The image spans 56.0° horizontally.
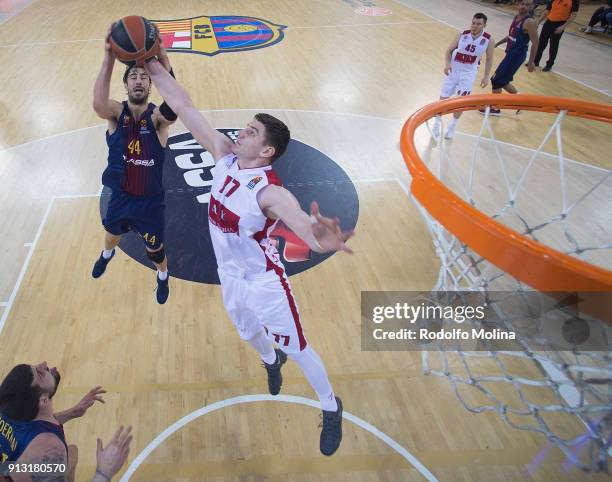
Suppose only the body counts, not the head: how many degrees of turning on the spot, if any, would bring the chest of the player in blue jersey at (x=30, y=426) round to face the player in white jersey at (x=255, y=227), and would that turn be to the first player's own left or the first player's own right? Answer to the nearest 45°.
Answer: approximately 45° to the first player's own right

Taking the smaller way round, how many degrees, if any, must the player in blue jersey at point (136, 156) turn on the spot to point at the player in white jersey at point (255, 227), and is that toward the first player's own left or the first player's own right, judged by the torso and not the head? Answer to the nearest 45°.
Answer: approximately 45° to the first player's own left

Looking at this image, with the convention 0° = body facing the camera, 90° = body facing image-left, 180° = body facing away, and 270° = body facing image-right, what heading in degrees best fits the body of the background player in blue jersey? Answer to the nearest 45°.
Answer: approximately 45°

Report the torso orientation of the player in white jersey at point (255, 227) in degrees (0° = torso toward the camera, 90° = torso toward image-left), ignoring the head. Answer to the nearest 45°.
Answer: approximately 45°

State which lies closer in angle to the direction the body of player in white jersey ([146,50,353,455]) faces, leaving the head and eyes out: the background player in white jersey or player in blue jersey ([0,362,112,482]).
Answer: the player in blue jersey

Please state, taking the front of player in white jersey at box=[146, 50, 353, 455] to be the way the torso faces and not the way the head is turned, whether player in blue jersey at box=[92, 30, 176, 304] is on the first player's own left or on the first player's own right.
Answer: on the first player's own right

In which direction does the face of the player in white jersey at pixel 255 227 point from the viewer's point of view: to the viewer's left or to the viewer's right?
to the viewer's left
